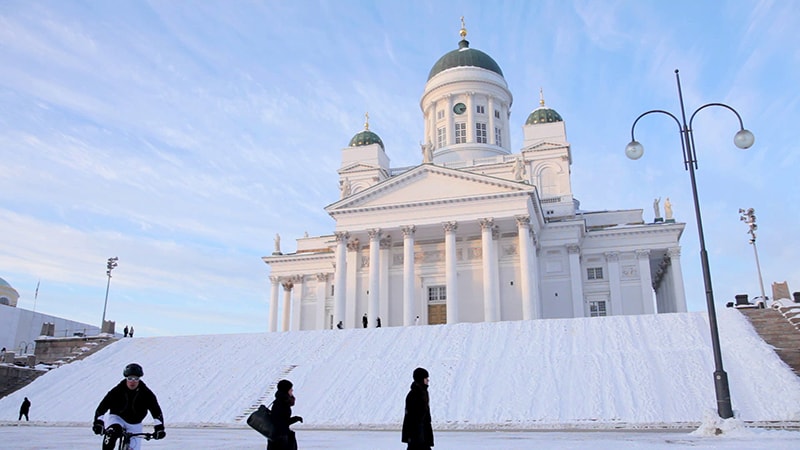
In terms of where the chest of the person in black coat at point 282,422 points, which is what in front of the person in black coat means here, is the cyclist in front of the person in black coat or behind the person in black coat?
behind

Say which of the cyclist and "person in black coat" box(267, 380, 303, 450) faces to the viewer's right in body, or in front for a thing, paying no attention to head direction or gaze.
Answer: the person in black coat

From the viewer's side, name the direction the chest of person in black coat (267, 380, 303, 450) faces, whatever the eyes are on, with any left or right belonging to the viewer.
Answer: facing to the right of the viewer

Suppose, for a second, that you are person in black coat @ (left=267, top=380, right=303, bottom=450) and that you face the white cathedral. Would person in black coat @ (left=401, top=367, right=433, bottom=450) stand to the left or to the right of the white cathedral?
right

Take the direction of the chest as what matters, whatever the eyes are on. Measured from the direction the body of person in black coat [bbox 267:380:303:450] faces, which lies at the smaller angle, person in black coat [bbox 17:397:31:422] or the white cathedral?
the white cathedral

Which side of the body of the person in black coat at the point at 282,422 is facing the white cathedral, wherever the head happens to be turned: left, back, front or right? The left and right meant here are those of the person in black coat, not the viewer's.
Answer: left
